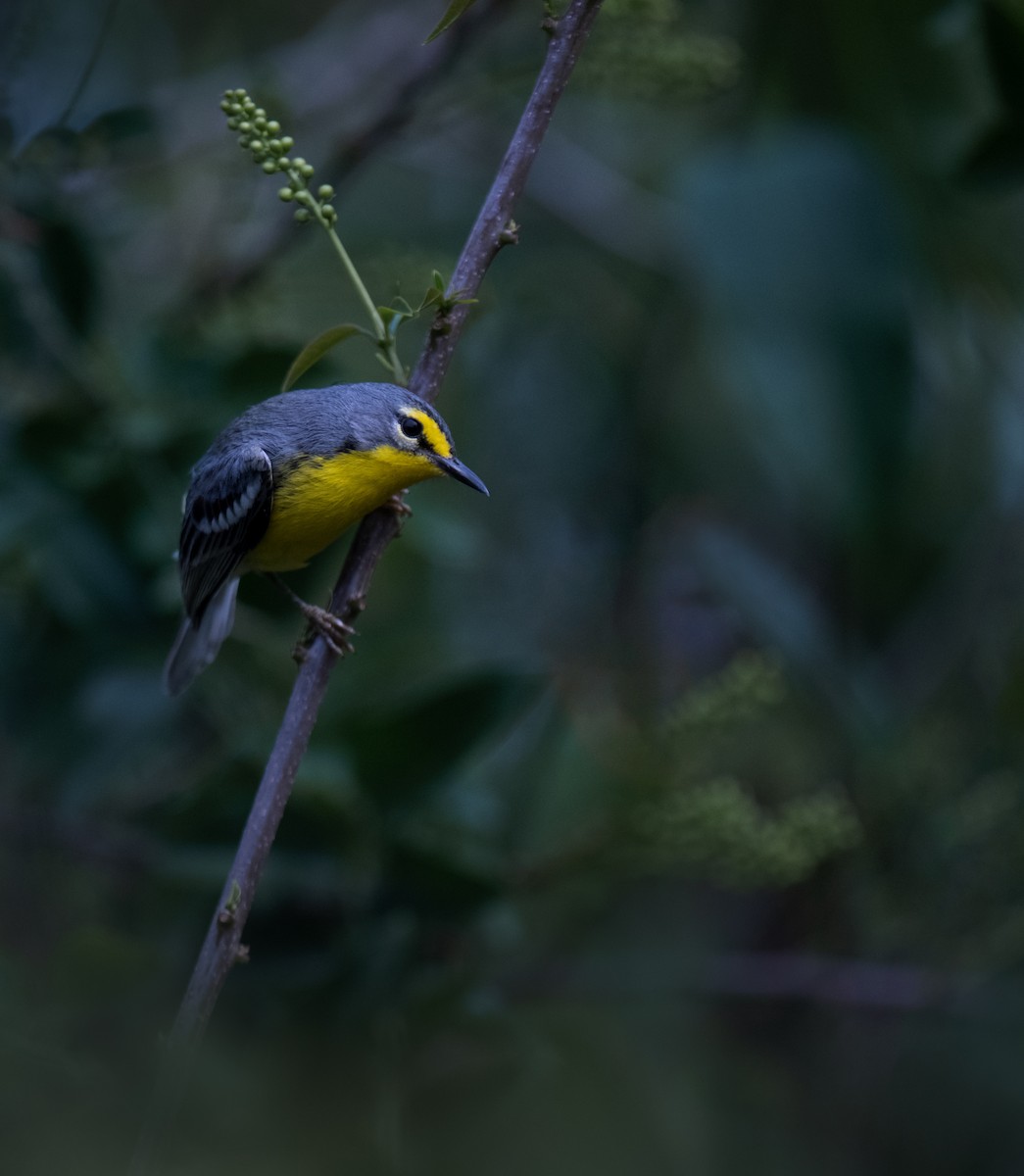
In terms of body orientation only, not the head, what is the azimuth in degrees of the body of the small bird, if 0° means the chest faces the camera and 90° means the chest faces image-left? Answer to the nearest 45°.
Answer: approximately 270°

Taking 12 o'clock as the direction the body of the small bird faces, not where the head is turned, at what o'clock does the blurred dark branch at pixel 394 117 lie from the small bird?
The blurred dark branch is roughly at 9 o'clock from the small bird.
